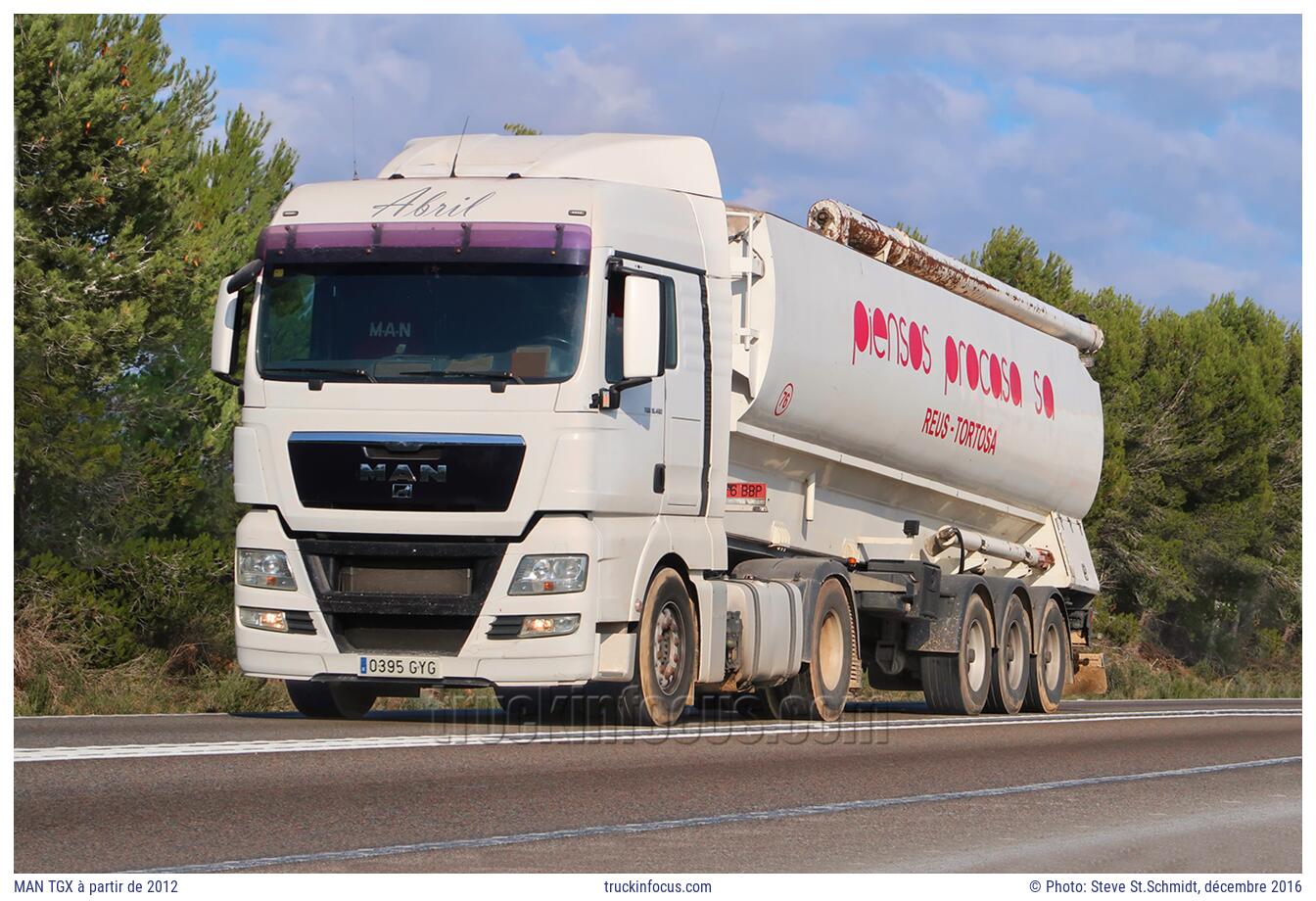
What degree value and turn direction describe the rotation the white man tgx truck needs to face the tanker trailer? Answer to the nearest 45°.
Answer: approximately 180°

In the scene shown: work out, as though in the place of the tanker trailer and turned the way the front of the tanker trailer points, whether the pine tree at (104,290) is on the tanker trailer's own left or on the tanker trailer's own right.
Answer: on the tanker trailer's own right

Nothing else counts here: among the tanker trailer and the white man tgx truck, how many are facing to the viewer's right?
0

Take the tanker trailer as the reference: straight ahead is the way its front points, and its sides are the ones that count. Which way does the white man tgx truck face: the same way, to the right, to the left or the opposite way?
the same way

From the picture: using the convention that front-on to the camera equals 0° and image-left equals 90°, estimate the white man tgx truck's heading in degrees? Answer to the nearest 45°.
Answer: approximately 45°

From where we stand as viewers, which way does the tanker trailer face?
facing the viewer and to the left of the viewer

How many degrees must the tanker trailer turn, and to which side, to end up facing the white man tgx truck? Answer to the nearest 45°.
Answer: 0° — it already faces it

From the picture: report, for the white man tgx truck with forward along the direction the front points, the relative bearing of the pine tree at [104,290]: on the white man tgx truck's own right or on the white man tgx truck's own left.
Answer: on the white man tgx truck's own right
